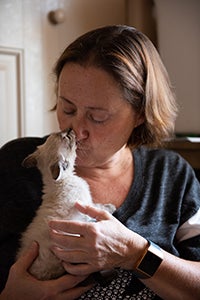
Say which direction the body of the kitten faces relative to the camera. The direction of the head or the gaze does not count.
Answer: to the viewer's right

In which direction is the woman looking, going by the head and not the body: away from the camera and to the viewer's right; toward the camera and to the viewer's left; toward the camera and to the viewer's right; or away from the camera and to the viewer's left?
toward the camera and to the viewer's left

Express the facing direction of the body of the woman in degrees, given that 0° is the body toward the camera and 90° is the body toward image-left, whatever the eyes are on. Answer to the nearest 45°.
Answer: approximately 45°
